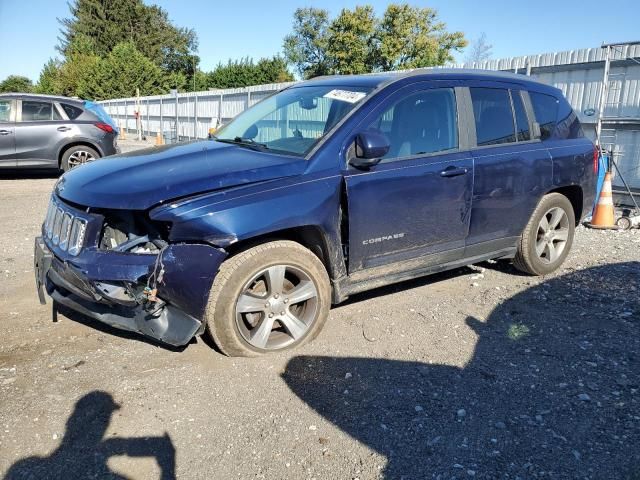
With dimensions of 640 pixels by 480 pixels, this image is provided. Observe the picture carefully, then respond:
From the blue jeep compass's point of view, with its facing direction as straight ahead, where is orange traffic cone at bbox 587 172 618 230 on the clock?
The orange traffic cone is roughly at 6 o'clock from the blue jeep compass.

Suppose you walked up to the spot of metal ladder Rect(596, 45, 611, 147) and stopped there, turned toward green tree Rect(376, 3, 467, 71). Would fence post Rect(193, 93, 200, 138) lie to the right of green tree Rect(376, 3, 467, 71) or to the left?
left

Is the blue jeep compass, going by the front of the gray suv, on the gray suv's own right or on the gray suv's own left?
on the gray suv's own left

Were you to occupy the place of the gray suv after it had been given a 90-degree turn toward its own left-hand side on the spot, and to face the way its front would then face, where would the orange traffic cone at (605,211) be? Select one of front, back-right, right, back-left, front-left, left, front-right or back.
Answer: front-left

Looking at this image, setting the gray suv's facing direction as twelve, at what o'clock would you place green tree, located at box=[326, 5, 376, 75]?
The green tree is roughly at 4 o'clock from the gray suv.

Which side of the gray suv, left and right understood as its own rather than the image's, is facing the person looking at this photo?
left

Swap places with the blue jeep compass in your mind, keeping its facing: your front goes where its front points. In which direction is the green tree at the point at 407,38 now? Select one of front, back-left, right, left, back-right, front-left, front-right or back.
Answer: back-right

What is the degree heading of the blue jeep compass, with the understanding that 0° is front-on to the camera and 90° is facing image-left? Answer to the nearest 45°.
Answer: approximately 45°

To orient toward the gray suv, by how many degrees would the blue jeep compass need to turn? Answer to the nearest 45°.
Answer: approximately 90° to its right

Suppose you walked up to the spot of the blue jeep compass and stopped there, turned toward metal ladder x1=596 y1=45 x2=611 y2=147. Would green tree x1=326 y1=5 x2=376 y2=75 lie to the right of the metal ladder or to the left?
left

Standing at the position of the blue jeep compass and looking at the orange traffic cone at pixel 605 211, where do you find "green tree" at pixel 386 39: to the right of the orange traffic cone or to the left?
left

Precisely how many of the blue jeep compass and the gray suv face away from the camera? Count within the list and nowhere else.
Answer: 0
